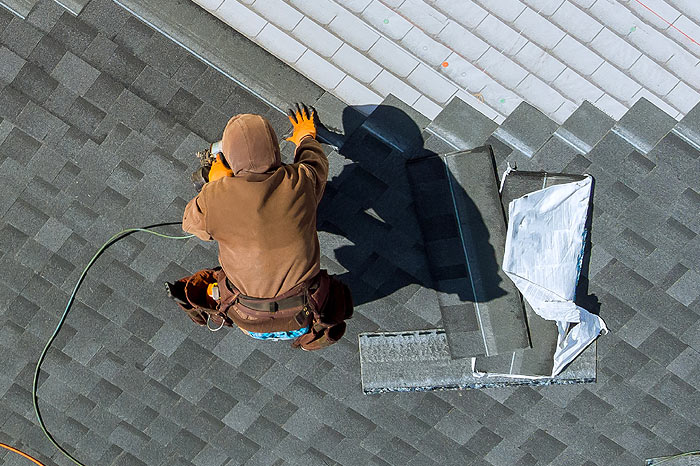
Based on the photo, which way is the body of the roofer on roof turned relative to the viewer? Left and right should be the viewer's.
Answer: facing away from the viewer

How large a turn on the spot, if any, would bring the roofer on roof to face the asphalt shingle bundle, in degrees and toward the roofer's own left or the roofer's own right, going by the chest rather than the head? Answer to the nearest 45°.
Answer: approximately 45° to the roofer's own right

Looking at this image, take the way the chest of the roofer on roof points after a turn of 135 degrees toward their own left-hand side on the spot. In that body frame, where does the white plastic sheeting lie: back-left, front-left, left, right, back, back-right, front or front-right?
back
